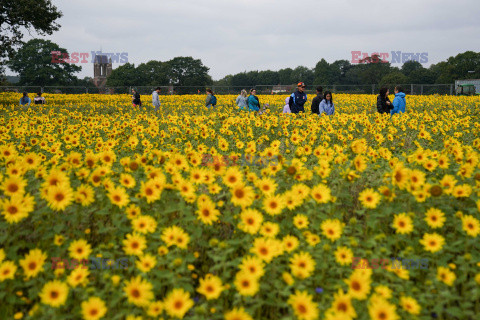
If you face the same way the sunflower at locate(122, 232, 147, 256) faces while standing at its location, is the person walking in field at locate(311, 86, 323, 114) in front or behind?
behind

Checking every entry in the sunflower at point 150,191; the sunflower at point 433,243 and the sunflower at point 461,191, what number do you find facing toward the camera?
3

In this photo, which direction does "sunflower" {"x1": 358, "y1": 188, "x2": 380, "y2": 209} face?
toward the camera

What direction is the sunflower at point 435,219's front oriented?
toward the camera

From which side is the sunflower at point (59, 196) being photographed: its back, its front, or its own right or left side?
front

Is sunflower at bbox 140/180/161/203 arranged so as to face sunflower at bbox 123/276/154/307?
yes

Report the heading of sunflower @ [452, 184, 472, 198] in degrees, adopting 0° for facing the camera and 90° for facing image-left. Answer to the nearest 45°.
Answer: approximately 0°
